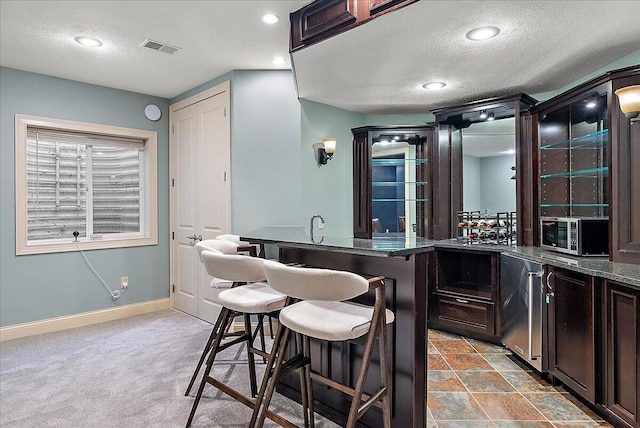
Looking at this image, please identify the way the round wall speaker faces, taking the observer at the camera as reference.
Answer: facing the viewer

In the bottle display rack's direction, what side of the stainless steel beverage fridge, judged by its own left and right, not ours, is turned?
right

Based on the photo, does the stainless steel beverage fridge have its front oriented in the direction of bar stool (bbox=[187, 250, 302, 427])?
yes

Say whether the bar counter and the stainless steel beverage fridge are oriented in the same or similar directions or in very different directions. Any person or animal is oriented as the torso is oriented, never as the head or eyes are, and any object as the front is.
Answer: same or similar directions

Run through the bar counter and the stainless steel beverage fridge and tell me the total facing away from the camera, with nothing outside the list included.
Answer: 0

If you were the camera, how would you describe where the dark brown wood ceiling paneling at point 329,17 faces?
facing the viewer and to the left of the viewer

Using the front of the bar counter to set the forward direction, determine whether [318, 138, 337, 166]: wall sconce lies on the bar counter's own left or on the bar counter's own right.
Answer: on the bar counter's own right
